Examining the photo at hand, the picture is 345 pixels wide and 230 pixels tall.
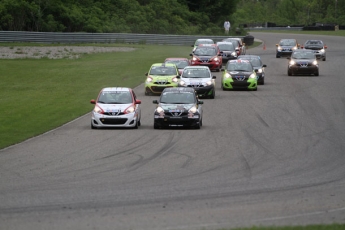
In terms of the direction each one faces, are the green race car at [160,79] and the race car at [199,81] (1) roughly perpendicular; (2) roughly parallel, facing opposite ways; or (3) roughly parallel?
roughly parallel

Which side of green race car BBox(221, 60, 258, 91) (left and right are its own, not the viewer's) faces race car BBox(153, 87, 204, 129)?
front

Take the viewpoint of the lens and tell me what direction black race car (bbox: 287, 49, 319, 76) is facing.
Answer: facing the viewer

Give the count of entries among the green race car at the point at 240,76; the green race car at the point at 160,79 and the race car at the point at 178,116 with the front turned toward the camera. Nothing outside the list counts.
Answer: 3

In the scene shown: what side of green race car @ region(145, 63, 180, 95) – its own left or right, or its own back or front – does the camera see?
front

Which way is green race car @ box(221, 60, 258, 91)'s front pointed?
toward the camera

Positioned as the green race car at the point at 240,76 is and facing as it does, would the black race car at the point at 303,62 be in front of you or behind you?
behind

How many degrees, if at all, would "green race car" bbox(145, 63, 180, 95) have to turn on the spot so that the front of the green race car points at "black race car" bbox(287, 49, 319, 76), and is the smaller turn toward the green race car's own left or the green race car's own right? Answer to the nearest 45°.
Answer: approximately 135° to the green race car's own left

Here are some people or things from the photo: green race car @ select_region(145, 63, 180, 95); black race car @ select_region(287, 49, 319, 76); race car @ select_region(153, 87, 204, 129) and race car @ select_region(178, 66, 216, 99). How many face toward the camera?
4

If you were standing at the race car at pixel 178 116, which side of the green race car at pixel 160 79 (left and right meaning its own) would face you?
front

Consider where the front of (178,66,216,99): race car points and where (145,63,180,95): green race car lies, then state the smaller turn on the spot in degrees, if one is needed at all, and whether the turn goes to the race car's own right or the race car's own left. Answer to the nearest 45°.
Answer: approximately 135° to the race car's own right

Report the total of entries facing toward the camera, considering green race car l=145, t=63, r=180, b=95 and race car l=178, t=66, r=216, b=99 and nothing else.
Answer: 2

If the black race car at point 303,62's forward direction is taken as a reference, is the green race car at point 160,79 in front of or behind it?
in front
